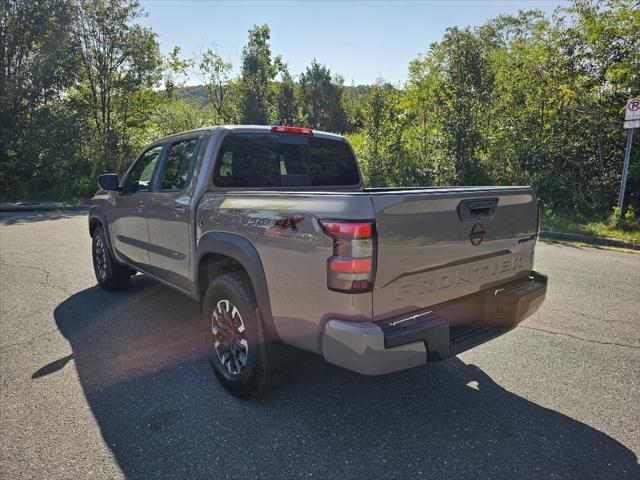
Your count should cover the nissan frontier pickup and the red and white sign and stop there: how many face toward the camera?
1

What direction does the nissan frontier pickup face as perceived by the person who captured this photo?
facing away from the viewer and to the left of the viewer

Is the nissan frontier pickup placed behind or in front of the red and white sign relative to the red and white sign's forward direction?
in front

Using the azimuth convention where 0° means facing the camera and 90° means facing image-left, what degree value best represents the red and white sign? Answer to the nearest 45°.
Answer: approximately 0°

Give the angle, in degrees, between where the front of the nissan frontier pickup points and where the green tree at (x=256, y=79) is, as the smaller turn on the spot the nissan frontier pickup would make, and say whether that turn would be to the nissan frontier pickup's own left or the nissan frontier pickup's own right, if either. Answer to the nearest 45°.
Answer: approximately 45° to the nissan frontier pickup's own right

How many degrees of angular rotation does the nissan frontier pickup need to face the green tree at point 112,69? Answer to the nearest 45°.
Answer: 0° — it already faces it

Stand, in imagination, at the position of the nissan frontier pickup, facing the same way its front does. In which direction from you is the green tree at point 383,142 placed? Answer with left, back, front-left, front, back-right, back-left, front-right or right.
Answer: front-right

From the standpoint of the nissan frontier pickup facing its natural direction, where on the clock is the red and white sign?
The red and white sign is roughly at 3 o'clock from the nissan frontier pickup.

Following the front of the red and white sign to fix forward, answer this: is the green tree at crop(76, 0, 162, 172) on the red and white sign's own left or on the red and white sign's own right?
on the red and white sign's own right

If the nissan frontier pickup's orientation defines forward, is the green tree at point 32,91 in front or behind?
in front

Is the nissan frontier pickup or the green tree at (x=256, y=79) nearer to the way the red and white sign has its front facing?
the nissan frontier pickup
